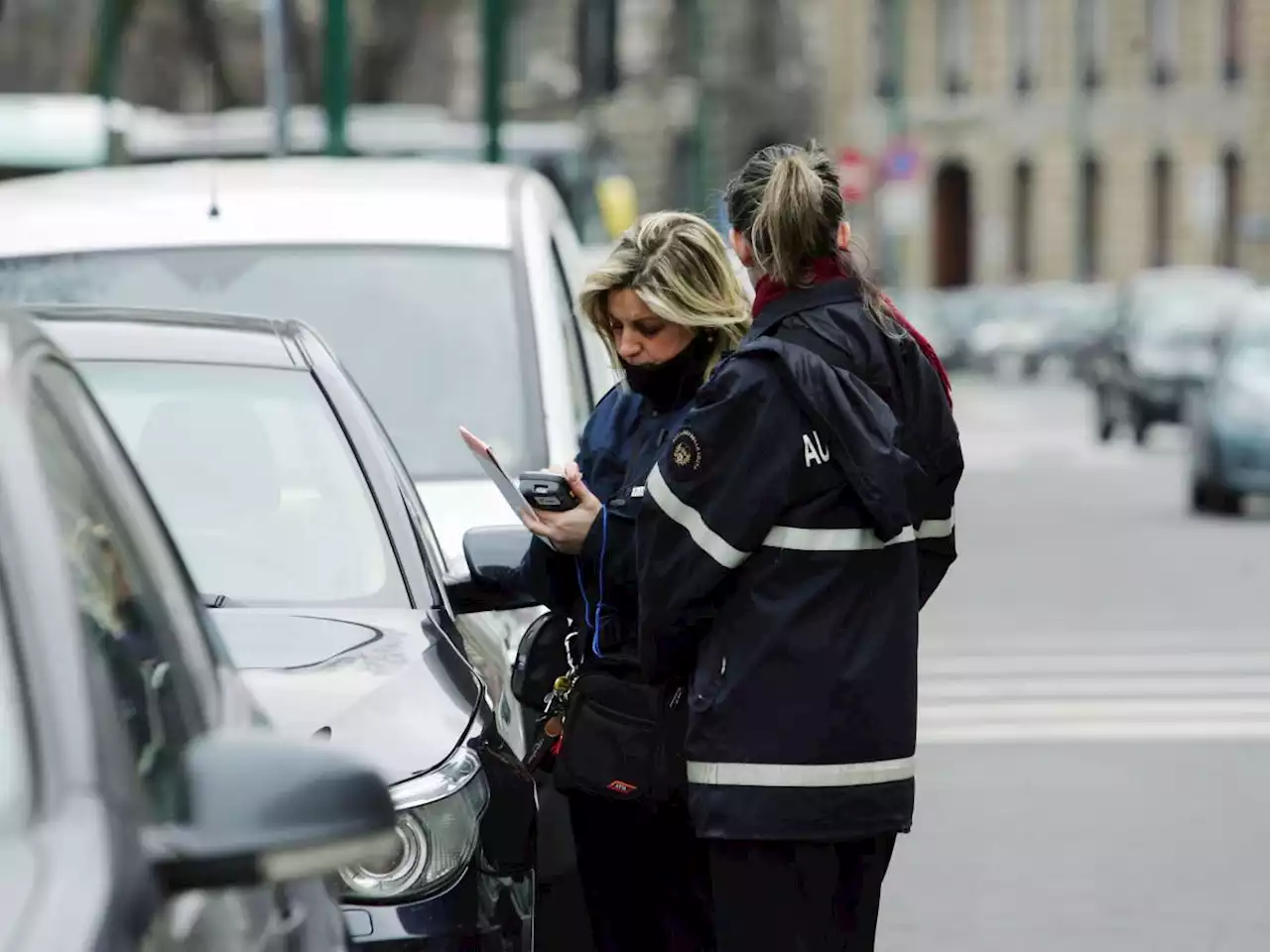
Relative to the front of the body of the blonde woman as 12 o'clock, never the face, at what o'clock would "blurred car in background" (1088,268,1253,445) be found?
The blurred car in background is roughly at 5 o'clock from the blonde woman.

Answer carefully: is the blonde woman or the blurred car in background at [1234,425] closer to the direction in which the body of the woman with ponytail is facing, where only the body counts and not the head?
the blonde woman

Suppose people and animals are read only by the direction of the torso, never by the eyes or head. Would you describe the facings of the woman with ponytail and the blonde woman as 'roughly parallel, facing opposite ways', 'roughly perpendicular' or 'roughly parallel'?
roughly perpendicular

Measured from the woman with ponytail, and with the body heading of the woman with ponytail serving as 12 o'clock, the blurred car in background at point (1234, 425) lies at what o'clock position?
The blurred car in background is roughly at 2 o'clock from the woman with ponytail.

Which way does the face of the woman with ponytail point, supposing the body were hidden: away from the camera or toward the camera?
away from the camera

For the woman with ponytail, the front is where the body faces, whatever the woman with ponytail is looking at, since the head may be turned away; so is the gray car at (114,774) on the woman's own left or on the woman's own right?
on the woman's own left

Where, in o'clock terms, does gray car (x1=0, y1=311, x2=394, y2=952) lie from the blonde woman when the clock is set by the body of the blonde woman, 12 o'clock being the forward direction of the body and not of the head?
The gray car is roughly at 11 o'clock from the blonde woman.

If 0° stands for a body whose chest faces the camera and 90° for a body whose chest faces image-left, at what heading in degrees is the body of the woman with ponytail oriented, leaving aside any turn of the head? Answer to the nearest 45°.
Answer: approximately 135°

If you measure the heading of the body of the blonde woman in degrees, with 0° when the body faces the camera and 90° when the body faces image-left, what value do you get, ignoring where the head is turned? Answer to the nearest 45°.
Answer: approximately 45°
